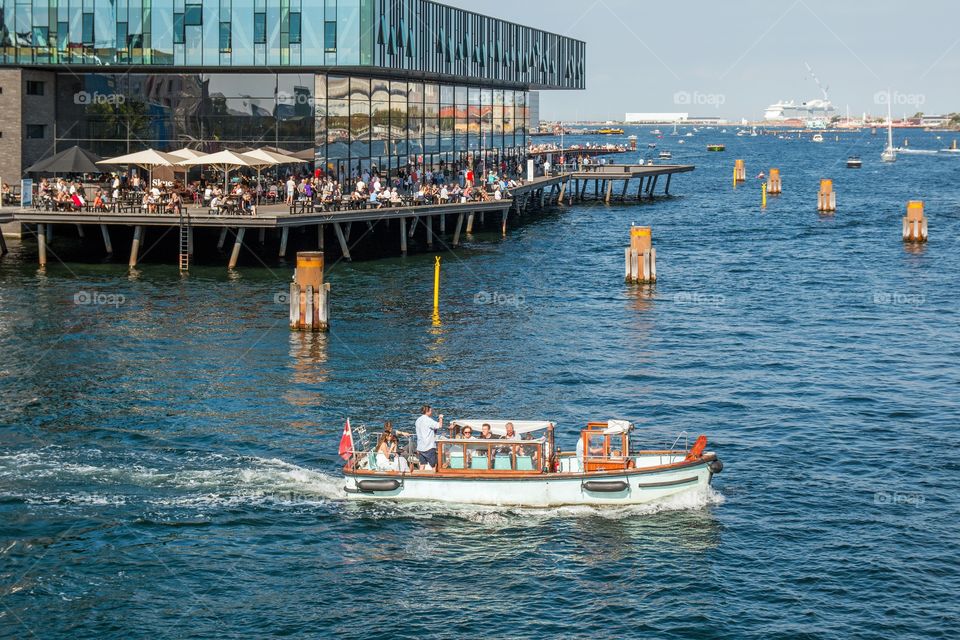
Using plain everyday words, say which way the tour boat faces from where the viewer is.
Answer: facing to the right of the viewer
